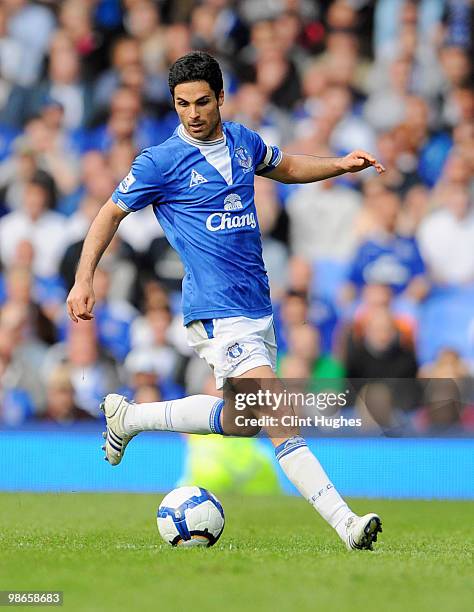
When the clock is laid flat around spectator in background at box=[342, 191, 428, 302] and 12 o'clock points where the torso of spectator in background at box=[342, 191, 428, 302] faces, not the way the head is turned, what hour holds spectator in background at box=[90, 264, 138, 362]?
spectator in background at box=[90, 264, 138, 362] is roughly at 3 o'clock from spectator in background at box=[342, 191, 428, 302].

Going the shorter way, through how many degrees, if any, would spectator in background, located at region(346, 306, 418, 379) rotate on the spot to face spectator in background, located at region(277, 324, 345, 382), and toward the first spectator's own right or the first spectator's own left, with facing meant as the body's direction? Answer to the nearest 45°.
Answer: approximately 90° to the first spectator's own right

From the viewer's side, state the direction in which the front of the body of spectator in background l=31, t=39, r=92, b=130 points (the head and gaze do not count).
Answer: toward the camera

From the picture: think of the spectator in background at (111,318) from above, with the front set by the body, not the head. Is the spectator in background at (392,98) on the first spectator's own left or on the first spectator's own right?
on the first spectator's own left

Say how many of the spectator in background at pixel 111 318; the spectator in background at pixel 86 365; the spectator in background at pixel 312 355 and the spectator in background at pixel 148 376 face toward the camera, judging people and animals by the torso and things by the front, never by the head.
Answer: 4

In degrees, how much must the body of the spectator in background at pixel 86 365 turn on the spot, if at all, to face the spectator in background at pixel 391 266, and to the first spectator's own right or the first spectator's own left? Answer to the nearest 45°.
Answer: approximately 90° to the first spectator's own left

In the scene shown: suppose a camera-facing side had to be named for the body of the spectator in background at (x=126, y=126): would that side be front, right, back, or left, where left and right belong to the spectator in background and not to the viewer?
front

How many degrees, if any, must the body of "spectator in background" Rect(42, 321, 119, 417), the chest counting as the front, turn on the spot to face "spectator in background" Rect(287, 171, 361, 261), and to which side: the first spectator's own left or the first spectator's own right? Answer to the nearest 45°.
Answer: approximately 90° to the first spectator's own left

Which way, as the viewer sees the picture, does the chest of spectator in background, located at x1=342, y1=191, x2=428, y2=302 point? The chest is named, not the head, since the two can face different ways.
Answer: toward the camera

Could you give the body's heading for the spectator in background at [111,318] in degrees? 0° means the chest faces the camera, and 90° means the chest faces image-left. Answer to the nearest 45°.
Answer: approximately 0°

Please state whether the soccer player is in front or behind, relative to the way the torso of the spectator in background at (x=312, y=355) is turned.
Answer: in front

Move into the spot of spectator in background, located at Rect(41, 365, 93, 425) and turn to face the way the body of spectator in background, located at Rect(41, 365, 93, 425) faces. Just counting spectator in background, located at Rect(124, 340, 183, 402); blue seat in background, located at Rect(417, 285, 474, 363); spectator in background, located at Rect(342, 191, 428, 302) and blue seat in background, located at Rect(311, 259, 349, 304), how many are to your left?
4

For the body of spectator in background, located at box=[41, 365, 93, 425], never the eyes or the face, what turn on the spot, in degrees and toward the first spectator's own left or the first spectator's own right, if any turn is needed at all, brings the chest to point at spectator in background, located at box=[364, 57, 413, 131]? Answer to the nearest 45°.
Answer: approximately 90° to the first spectator's own left

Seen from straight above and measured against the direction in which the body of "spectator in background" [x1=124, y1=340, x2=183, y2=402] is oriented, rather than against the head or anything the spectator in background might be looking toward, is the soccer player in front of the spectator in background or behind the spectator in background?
in front
